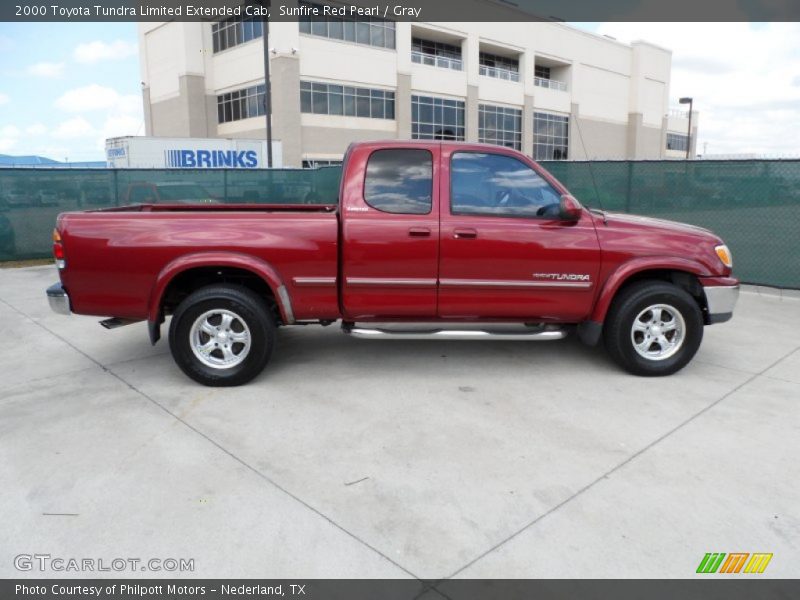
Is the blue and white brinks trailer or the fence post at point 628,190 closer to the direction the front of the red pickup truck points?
the fence post

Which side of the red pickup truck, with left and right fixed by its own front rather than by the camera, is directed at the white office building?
left

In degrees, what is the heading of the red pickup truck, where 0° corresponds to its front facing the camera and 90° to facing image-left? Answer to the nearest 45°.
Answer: approximately 270°

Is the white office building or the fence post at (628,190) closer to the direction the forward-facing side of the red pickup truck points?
the fence post
